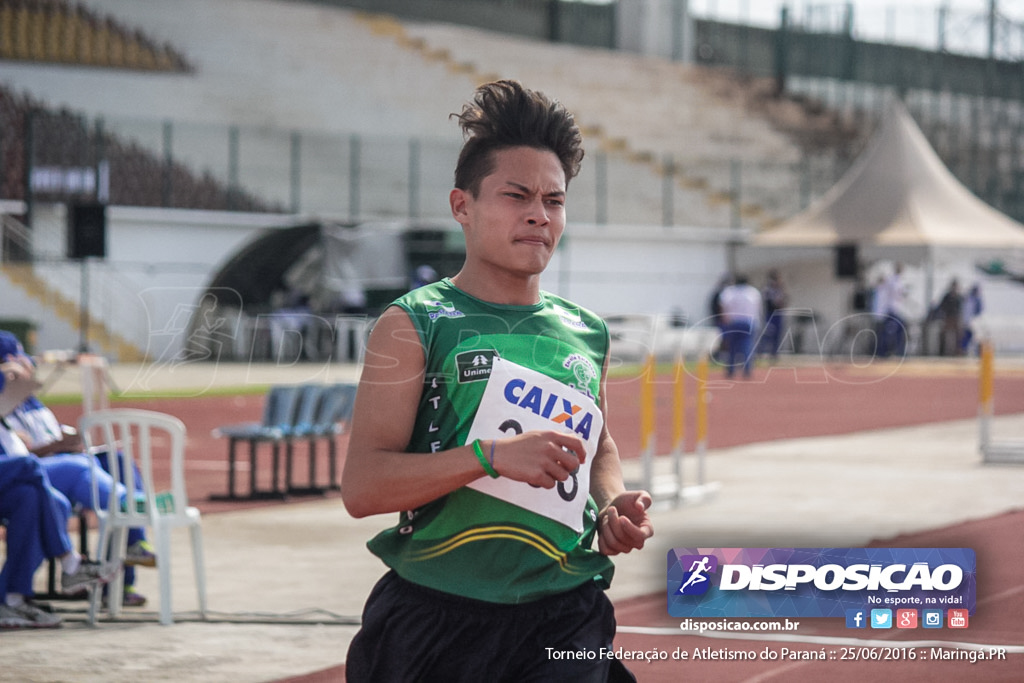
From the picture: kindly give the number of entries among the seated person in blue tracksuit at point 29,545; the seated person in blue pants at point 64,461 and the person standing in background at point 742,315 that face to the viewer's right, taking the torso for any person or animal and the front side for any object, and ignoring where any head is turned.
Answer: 2

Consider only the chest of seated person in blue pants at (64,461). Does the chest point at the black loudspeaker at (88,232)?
no

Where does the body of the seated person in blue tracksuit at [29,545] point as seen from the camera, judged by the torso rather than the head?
to the viewer's right

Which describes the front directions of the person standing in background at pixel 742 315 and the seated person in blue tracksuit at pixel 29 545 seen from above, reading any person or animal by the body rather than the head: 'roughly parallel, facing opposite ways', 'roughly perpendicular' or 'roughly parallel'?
roughly perpendicular

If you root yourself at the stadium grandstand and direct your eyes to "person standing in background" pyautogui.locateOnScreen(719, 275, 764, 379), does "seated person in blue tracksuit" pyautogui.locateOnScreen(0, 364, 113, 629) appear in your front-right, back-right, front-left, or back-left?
front-right

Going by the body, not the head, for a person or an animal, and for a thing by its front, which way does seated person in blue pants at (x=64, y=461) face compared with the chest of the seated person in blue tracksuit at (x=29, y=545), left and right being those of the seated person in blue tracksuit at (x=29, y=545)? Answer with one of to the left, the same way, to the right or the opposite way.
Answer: the same way

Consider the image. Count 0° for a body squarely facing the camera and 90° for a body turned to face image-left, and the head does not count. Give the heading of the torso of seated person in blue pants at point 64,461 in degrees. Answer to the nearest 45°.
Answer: approximately 270°

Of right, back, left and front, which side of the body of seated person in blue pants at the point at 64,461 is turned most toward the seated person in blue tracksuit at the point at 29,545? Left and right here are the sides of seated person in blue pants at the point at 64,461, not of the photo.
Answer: right

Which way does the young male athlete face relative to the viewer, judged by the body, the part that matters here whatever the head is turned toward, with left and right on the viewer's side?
facing the viewer and to the right of the viewer

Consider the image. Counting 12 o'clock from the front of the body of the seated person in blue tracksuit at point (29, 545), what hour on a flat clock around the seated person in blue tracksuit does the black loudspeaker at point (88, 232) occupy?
The black loudspeaker is roughly at 9 o'clock from the seated person in blue tracksuit.
